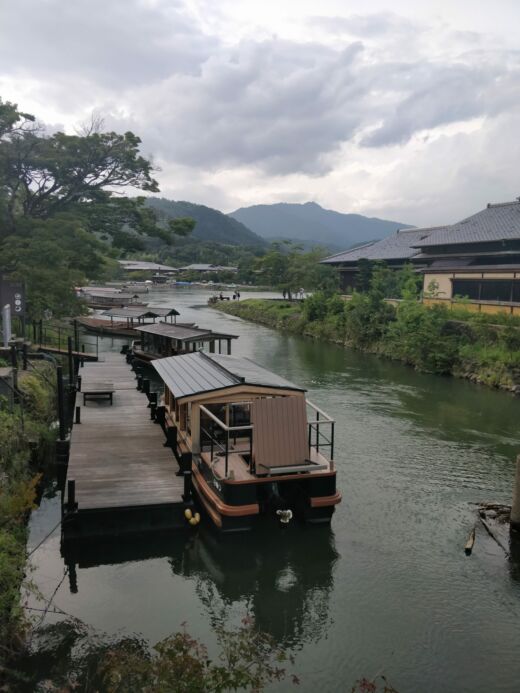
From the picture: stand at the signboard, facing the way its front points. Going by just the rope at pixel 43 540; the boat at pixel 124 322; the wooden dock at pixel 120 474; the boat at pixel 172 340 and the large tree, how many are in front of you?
2

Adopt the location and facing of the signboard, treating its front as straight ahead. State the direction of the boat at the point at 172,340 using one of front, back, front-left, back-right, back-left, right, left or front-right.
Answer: back-left

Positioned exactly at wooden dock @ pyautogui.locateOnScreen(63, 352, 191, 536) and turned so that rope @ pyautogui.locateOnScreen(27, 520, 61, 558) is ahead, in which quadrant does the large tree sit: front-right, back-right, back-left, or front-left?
back-right

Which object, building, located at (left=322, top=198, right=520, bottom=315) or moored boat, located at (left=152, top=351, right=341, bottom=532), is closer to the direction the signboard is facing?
the moored boat

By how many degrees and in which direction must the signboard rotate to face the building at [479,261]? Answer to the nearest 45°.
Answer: approximately 90° to its left

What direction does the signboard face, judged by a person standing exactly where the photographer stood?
facing the viewer

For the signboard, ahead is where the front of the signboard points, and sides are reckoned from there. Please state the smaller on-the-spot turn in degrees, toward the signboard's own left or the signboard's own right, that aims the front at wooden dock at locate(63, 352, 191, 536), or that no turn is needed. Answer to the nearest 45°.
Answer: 0° — it already faces it

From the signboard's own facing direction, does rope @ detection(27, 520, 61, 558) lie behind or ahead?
ahead

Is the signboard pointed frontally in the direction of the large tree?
no

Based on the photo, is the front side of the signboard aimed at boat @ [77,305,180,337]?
no

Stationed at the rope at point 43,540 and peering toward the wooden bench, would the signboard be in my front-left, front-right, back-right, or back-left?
front-left

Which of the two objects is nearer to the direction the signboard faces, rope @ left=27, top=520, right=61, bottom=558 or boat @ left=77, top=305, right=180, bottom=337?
the rope

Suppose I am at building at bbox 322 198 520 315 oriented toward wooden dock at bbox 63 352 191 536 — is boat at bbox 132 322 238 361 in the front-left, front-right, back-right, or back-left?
front-right

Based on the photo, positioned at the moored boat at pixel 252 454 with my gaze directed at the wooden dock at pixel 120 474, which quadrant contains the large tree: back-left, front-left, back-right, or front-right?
front-right
